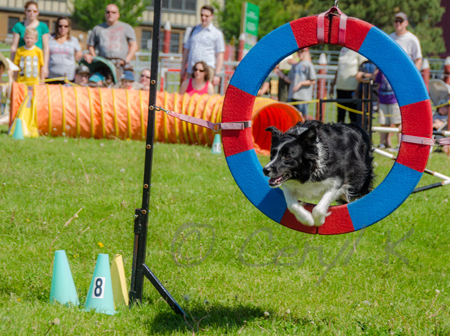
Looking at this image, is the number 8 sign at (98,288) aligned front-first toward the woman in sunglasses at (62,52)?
no

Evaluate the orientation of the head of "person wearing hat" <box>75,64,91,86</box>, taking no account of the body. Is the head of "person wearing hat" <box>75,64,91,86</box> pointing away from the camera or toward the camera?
toward the camera

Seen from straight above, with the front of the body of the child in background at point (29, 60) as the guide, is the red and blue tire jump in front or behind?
in front

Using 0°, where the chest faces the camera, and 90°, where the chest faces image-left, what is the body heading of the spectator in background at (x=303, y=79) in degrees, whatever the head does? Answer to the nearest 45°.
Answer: approximately 45°

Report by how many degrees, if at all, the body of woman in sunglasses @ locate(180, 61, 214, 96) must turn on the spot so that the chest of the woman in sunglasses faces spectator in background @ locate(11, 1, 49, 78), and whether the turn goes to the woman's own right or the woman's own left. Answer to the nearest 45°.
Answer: approximately 90° to the woman's own right

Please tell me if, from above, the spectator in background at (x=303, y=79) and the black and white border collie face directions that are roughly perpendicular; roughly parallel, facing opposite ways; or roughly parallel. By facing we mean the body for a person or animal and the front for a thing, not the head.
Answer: roughly parallel

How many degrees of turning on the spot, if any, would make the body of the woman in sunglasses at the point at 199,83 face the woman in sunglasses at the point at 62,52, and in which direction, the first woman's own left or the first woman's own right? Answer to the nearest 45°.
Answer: approximately 90° to the first woman's own right

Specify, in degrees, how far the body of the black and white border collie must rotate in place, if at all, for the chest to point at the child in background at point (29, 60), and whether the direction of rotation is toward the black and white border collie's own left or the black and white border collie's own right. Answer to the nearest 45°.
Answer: approximately 90° to the black and white border collie's own right

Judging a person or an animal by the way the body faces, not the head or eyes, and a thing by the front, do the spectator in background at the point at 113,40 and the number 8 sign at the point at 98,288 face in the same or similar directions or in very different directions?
same or similar directions

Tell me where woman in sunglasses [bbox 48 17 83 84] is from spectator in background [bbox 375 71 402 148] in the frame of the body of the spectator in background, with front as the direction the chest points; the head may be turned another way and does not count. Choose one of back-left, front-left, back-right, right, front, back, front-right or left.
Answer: front-right

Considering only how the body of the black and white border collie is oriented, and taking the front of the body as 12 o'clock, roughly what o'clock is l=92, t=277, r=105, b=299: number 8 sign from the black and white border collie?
The number 8 sign is roughly at 1 o'clock from the black and white border collie.

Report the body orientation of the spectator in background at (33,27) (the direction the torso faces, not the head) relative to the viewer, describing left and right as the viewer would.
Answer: facing the viewer

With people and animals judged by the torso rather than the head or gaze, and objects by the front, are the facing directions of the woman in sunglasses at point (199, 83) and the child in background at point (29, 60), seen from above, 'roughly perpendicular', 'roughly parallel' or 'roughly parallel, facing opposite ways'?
roughly parallel

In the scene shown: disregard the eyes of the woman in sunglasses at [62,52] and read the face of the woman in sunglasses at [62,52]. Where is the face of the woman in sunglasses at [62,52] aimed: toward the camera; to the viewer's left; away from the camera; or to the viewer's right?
toward the camera

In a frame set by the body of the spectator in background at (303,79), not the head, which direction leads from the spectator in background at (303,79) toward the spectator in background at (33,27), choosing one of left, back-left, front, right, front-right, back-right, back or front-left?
front-right

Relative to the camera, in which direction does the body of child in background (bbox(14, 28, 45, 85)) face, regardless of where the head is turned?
toward the camera

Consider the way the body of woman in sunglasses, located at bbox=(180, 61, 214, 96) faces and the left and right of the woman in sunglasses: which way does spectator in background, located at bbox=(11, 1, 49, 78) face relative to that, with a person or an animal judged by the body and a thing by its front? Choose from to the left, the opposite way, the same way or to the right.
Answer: the same way

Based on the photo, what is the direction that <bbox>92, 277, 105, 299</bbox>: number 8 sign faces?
toward the camera

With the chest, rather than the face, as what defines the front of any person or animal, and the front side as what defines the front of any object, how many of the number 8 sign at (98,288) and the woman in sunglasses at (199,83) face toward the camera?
2

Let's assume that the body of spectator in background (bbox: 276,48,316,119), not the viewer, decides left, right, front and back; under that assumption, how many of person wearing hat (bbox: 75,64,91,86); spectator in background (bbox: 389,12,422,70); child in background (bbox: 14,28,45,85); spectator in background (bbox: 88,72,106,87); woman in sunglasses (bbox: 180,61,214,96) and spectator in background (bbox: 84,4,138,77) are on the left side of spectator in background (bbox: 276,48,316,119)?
1
